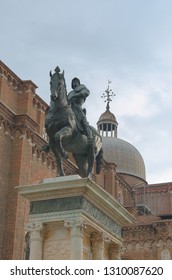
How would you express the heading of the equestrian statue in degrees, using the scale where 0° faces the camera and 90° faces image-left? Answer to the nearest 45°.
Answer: approximately 45°
